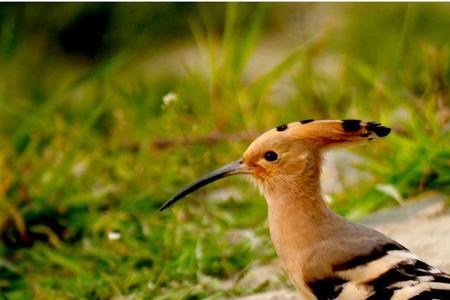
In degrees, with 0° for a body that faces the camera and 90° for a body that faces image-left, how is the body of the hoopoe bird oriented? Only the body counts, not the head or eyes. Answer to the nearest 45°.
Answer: approximately 90°

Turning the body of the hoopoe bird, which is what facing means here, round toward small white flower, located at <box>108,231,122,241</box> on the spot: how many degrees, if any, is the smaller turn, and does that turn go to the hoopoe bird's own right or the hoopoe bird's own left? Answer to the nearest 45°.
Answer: approximately 45° to the hoopoe bird's own right
